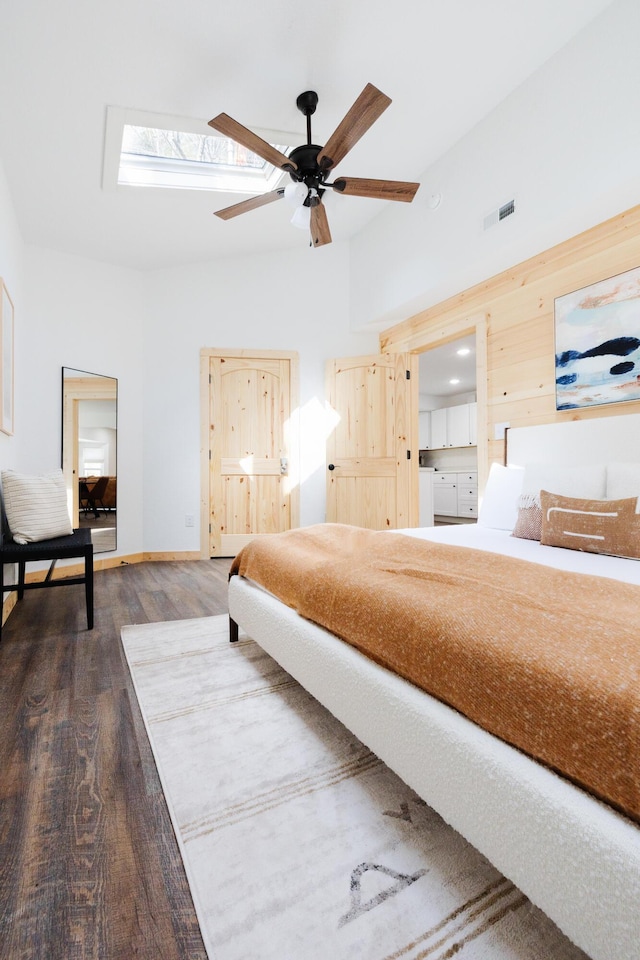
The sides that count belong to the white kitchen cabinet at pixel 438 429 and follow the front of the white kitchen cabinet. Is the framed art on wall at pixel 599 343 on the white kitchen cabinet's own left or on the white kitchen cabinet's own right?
on the white kitchen cabinet's own left

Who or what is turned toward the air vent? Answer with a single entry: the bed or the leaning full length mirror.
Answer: the leaning full length mirror

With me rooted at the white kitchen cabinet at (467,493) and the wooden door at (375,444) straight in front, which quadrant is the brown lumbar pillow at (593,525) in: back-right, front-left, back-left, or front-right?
front-left

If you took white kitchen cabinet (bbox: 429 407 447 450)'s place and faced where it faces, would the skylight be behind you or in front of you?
in front

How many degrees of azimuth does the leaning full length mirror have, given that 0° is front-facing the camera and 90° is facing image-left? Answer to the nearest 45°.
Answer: approximately 315°

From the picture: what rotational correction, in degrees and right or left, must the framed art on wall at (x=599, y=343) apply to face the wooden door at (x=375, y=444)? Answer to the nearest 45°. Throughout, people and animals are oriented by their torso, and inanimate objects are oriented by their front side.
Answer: approximately 90° to its right

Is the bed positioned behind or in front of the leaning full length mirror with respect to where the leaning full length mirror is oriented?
in front

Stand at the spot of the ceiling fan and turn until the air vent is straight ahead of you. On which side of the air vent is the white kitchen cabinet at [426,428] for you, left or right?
left

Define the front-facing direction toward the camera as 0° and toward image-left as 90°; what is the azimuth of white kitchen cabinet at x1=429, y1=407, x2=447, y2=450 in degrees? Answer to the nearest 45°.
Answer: approximately 45°

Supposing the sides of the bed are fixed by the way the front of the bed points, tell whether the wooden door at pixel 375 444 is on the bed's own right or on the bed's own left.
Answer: on the bed's own right

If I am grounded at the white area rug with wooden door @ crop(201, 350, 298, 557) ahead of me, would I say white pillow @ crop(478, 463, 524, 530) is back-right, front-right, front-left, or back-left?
front-right

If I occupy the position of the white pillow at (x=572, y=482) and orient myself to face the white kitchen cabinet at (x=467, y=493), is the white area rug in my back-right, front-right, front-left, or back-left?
back-left

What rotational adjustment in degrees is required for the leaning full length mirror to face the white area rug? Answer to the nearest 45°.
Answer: approximately 45° to its right

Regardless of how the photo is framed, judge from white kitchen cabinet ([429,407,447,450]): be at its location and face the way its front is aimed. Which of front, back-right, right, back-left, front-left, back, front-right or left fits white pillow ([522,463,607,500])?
front-left

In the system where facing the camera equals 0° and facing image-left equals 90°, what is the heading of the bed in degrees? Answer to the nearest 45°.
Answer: approximately 45°
